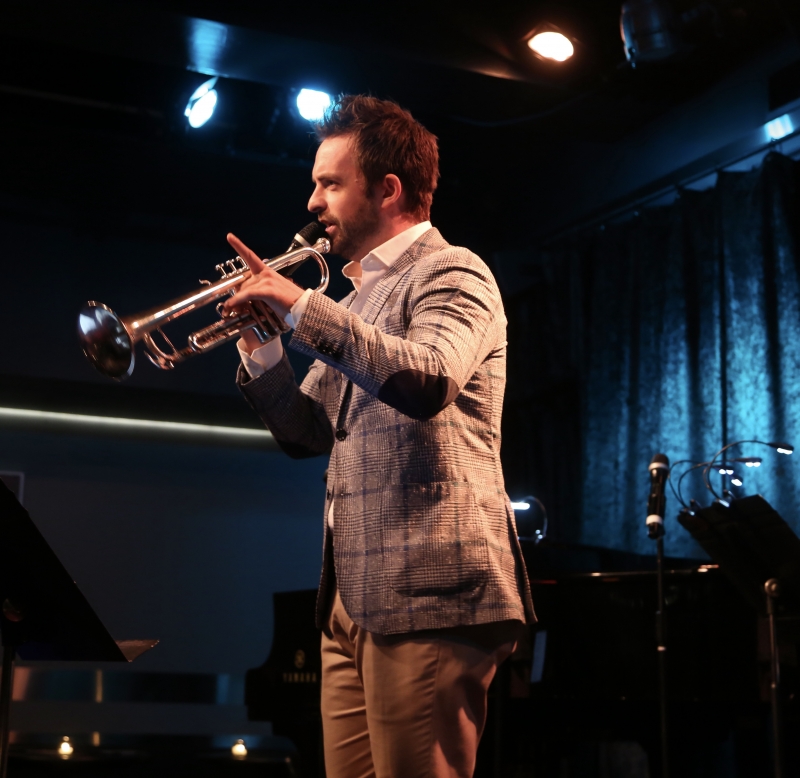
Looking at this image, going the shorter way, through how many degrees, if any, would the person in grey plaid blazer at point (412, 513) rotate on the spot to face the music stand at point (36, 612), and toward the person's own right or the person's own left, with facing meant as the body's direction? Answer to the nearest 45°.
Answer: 0° — they already face it

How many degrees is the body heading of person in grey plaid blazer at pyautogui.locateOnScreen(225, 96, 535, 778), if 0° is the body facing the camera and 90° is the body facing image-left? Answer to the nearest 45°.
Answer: approximately 90°

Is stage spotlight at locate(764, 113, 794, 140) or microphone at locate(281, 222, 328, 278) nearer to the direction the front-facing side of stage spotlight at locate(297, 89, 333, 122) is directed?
the microphone

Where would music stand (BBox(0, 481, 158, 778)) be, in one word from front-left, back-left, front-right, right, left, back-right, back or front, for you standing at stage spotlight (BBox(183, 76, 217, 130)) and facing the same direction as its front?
front-right

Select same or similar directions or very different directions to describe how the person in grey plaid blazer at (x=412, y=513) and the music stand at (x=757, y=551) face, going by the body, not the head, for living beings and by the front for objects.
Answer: very different directions

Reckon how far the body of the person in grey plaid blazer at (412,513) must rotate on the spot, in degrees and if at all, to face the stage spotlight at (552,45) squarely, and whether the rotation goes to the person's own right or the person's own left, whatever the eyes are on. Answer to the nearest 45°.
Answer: approximately 90° to the person's own right

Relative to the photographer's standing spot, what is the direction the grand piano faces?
facing to the left of the viewer

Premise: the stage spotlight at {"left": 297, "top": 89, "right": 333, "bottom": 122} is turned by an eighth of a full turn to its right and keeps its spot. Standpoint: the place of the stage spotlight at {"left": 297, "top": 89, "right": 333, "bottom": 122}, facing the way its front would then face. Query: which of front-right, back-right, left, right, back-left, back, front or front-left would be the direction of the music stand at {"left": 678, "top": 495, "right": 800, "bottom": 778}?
left

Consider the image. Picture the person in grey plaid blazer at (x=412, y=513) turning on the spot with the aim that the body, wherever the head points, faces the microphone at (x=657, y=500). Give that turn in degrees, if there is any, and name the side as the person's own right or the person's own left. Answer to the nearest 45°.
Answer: approximately 135° to the person's own right

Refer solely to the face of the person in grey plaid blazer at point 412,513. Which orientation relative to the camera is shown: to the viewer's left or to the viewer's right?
to the viewer's left

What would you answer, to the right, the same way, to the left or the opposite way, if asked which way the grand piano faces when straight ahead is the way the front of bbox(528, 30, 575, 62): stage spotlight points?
to the right
